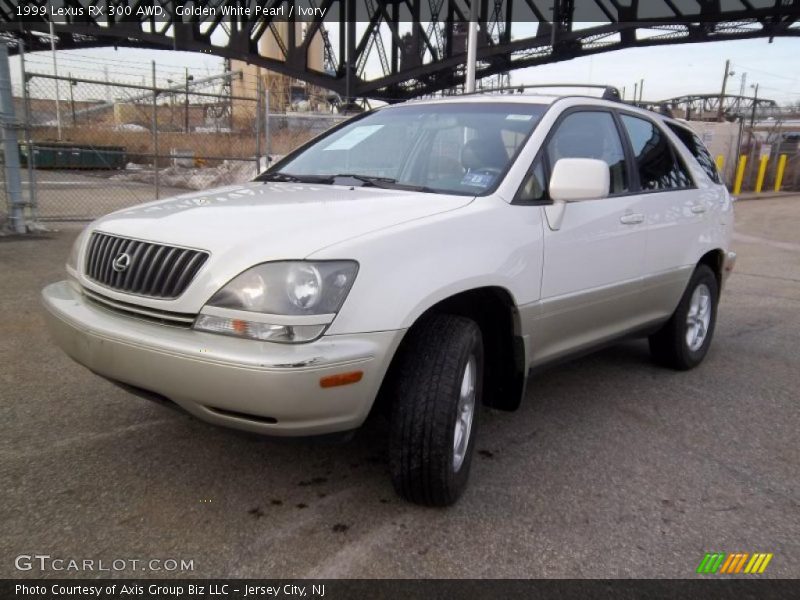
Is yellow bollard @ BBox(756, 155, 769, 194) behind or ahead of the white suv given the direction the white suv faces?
behind

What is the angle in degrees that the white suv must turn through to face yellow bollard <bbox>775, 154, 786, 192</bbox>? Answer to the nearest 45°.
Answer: approximately 180°

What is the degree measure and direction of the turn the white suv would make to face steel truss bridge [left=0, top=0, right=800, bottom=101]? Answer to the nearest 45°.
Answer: approximately 135° to its right

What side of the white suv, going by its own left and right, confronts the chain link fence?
right

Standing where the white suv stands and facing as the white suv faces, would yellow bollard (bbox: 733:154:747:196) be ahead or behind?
behind

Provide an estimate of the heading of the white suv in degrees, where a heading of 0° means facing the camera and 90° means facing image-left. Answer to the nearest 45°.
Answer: approximately 45°
